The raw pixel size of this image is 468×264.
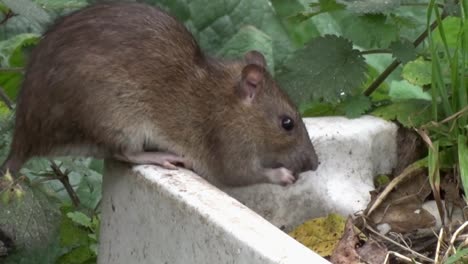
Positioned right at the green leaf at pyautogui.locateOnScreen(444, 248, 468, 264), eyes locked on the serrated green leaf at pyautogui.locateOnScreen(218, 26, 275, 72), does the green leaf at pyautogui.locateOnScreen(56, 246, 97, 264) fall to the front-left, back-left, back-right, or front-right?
front-left

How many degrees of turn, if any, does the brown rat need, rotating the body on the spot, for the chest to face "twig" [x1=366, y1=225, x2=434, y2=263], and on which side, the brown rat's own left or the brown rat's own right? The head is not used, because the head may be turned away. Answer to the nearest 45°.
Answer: approximately 45° to the brown rat's own right

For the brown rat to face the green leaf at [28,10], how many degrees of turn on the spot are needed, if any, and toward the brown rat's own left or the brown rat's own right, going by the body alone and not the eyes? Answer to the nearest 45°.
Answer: approximately 135° to the brown rat's own left

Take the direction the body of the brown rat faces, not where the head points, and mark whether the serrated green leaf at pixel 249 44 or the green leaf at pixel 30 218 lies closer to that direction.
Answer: the serrated green leaf

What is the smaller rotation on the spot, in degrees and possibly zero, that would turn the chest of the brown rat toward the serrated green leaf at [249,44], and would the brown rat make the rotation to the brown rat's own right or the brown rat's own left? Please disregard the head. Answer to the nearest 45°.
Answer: approximately 45° to the brown rat's own left

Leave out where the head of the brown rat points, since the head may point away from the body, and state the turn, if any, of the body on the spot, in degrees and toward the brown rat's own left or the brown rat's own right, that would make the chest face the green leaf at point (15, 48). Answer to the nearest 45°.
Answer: approximately 135° to the brown rat's own left

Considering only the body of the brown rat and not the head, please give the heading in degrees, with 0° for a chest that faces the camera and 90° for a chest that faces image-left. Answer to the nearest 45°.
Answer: approximately 270°

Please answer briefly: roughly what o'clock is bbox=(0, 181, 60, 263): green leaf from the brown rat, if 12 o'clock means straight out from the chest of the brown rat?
The green leaf is roughly at 5 o'clock from the brown rat.

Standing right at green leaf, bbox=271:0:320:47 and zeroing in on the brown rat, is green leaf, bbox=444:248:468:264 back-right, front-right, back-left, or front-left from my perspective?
front-left
